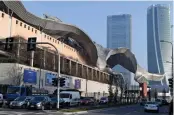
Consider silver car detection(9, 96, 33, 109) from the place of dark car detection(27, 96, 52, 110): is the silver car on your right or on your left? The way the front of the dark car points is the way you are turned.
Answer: on your right

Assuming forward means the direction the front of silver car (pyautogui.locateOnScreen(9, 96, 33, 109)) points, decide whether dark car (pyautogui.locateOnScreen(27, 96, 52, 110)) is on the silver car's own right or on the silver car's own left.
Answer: on the silver car's own left

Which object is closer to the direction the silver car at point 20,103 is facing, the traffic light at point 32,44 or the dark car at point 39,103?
the traffic light

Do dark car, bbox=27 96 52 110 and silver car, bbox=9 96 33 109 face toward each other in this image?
no

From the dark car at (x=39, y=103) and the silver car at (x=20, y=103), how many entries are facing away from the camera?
0

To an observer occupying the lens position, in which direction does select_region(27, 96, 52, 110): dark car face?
facing the viewer and to the left of the viewer

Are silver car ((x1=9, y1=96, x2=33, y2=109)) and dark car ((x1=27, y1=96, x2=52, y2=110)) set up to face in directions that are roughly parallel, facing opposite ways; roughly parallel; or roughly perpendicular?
roughly parallel

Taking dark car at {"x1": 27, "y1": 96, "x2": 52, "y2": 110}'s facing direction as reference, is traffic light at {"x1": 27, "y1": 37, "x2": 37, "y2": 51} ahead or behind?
ahead
